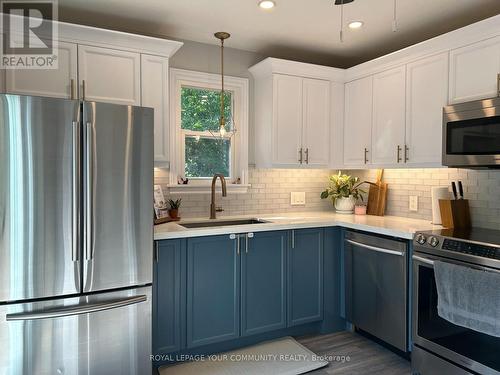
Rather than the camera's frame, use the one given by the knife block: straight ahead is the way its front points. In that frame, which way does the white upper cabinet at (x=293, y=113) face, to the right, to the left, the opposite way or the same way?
to the left

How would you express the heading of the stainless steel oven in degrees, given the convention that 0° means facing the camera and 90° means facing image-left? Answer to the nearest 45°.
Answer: approximately 45°

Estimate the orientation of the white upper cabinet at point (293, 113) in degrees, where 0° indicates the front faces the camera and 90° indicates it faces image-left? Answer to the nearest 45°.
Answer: approximately 315°

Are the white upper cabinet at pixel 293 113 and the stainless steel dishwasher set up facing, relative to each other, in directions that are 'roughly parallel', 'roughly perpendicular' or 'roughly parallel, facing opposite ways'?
roughly perpendicular

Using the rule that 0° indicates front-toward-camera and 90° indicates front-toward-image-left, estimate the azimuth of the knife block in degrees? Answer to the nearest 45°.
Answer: approximately 45°

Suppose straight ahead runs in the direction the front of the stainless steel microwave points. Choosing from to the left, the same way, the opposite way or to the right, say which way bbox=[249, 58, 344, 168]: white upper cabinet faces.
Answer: to the left

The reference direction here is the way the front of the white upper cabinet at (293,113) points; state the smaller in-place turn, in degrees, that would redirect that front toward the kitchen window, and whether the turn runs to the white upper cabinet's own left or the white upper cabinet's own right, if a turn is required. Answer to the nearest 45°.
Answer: approximately 135° to the white upper cabinet's own right

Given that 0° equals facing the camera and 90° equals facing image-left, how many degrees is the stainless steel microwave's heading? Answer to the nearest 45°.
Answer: approximately 45°
